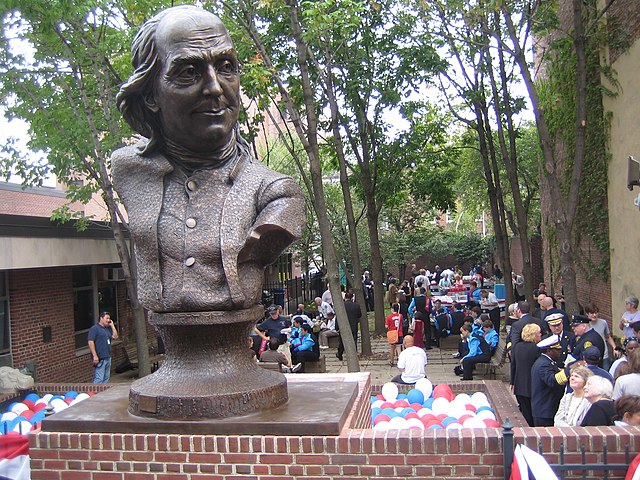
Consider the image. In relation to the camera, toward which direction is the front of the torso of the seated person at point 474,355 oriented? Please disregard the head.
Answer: to the viewer's left

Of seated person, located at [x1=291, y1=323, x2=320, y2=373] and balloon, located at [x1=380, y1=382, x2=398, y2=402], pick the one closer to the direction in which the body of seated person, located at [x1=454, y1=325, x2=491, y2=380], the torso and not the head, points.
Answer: the seated person

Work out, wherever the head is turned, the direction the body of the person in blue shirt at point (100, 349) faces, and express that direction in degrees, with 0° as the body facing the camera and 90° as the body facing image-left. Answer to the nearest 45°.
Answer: approximately 315°

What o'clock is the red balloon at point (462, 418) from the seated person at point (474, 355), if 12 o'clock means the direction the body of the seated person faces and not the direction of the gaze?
The red balloon is roughly at 9 o'clock from the seated person.
